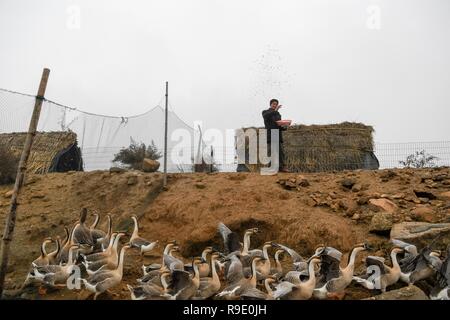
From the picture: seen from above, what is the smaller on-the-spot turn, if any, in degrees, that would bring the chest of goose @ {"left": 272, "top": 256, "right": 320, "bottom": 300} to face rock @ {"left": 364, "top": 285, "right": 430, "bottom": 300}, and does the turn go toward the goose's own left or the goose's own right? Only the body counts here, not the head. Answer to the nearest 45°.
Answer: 0° — it already faces it

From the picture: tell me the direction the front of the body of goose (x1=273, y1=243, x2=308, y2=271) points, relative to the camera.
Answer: to the viewer's left

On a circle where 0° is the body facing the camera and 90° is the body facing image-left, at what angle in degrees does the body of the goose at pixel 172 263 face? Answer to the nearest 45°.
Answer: approximately 270°

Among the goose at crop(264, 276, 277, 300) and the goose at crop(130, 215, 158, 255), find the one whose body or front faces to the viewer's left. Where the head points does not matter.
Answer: the goose at crop(130, 215, 158, 255)
